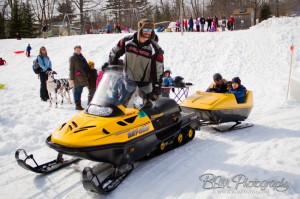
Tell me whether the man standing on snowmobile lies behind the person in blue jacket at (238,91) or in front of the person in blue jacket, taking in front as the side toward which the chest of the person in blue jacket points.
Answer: in front

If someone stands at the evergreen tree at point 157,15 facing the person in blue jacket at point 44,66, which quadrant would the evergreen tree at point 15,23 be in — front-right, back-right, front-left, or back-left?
front-right

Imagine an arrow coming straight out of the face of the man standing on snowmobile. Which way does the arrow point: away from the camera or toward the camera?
toward the camera

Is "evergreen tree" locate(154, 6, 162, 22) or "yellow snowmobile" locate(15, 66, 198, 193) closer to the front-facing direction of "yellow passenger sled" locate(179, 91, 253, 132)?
the yellow snowmobile

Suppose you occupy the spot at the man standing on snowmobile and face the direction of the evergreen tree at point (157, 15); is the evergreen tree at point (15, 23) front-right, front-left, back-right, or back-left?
front-left

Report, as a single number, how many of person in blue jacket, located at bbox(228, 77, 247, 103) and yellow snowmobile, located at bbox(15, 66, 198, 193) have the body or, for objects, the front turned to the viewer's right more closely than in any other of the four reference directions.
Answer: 0

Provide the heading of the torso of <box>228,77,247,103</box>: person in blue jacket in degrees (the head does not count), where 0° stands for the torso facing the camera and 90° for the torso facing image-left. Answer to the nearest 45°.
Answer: approximately 45°

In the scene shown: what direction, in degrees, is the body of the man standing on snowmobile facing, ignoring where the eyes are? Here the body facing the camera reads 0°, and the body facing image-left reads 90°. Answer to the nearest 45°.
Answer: approximately 0°
